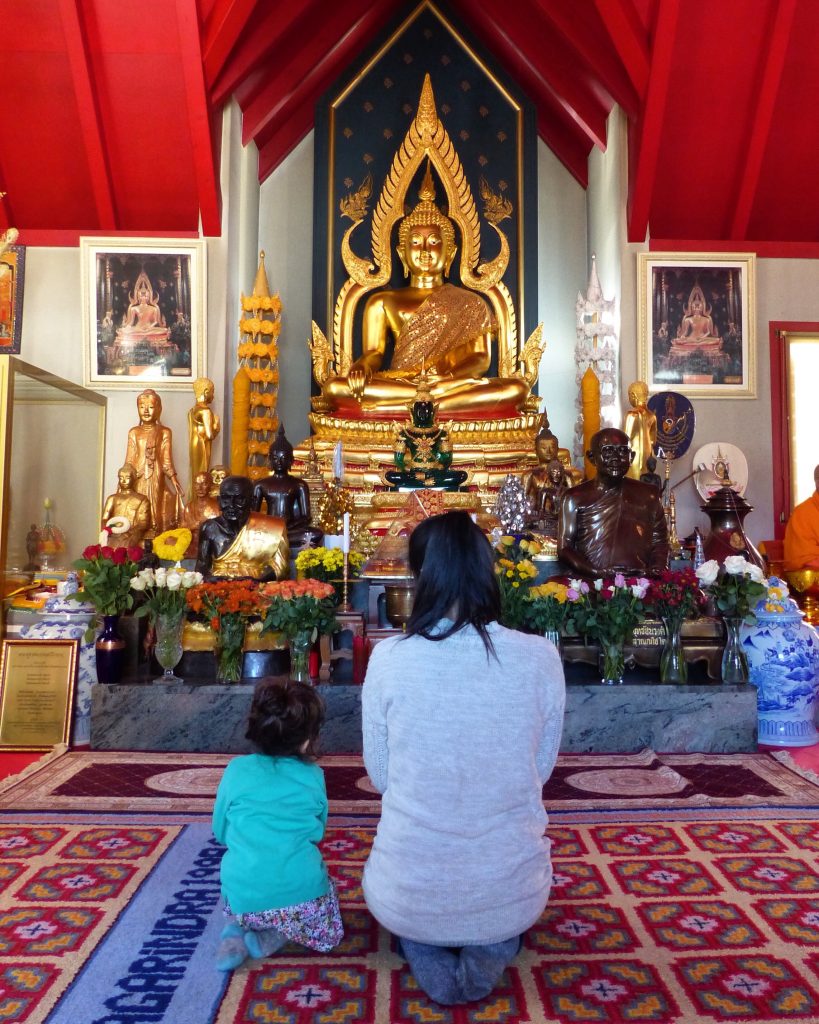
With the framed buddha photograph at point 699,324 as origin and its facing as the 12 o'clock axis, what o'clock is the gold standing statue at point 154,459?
The gold standing statue is roughly at 2 o'clock from the framed buddha photograph.

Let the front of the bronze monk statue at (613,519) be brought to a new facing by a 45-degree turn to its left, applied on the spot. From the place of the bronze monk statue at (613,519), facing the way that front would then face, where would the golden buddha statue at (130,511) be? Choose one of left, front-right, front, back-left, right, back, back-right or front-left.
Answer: back-right

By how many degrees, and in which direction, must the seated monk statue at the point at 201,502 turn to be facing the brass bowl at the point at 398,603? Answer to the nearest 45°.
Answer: approximately 45° to its left

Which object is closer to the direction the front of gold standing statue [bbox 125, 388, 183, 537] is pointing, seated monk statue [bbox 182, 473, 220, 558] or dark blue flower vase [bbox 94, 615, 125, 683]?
the dark blue flower vase

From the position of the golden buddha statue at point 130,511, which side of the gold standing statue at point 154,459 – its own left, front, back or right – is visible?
front

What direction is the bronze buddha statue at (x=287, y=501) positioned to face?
toward the camera

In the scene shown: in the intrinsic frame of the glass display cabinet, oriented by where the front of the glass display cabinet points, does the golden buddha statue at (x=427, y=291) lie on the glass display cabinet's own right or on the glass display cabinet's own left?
on the glass display cabinet's own left

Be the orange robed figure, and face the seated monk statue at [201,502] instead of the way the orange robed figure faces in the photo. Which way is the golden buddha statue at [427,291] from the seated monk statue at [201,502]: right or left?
right

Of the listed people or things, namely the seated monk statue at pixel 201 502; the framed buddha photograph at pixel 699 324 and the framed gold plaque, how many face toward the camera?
3

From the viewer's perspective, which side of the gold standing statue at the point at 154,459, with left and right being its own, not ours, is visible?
front

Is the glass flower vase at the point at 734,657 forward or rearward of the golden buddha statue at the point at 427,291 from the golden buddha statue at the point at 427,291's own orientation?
forward

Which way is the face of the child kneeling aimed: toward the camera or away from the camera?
away from the camera

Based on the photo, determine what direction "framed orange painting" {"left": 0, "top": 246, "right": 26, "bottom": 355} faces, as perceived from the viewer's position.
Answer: facing the viewer
